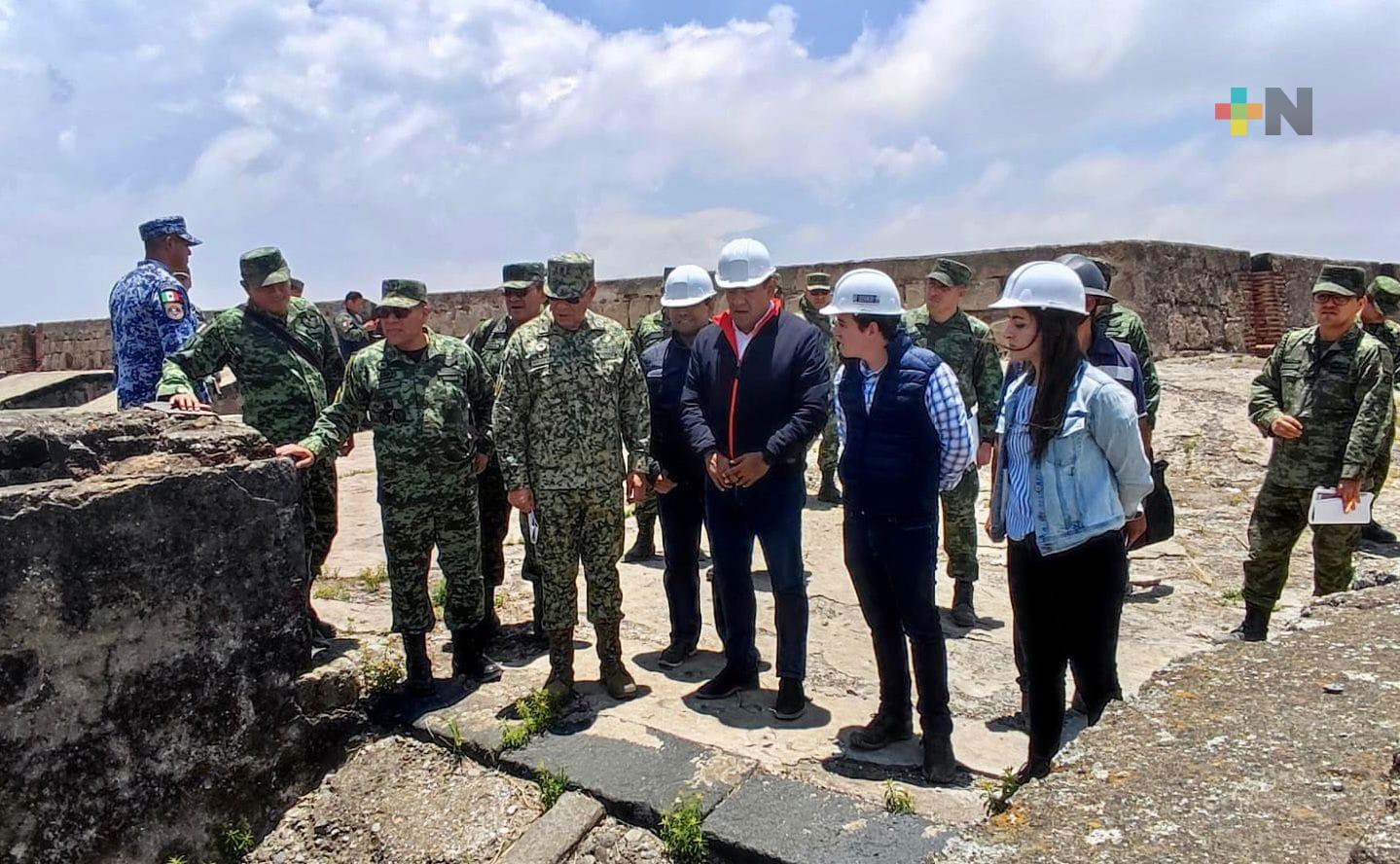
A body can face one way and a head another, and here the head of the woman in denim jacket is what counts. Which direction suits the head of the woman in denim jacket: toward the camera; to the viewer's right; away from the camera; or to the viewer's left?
to the viewer's left

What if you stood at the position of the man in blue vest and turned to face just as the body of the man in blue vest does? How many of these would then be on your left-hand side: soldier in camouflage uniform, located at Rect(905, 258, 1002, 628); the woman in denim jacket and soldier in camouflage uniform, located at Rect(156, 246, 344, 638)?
1

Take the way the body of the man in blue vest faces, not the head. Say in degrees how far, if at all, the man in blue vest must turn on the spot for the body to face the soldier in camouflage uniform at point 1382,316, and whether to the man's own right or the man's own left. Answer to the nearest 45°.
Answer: approximately 180°

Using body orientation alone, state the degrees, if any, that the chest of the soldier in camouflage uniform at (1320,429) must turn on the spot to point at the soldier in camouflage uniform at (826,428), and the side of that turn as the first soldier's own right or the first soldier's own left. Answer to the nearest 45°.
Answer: approximately 90° to the first soldier's own right

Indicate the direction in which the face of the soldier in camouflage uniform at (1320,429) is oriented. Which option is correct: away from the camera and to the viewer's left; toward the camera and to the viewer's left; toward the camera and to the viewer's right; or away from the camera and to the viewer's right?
toward the camera and to the viewer's left

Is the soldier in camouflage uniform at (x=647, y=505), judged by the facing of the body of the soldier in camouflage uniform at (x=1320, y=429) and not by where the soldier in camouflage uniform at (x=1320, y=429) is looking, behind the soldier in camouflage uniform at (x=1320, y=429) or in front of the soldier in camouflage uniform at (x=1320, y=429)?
in front

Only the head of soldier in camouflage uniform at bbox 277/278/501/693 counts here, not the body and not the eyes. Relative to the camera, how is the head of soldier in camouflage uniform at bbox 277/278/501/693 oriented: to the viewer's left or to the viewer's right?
to the viewer's left

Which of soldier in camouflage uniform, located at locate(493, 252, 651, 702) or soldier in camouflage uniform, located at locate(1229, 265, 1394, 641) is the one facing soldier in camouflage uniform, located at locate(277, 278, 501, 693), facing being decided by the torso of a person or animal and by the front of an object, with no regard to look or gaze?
soldier in camouflage uniform, located at locate(1229, 265, 1394, 641)

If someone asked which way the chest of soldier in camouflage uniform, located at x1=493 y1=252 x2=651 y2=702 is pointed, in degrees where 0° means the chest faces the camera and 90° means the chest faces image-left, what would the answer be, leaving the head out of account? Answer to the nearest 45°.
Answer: approximately 0°

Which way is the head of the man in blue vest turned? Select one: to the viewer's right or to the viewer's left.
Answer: to the viewer's left

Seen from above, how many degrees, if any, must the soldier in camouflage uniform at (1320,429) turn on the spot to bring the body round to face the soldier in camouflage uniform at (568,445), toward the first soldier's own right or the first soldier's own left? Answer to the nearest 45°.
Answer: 0° — they already face them

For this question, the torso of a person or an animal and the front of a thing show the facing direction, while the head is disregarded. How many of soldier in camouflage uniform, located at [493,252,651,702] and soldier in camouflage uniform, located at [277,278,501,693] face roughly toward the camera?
2

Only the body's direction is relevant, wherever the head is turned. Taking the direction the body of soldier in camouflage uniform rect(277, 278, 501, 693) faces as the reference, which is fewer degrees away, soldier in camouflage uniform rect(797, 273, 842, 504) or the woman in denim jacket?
the woman in denim jacket
